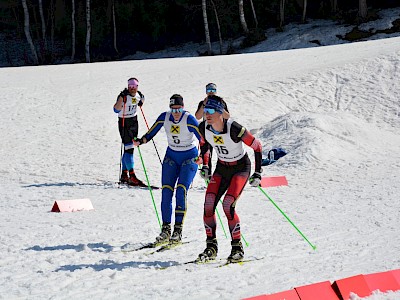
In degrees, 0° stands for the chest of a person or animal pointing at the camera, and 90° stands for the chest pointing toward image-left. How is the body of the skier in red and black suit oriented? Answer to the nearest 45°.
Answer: approximately 45°

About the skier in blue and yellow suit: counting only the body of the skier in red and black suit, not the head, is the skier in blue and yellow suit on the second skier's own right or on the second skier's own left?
on the second skier's own right
